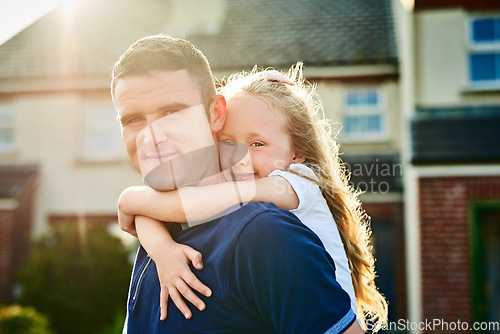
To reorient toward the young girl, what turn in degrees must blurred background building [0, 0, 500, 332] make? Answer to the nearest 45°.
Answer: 0° — it already faces them

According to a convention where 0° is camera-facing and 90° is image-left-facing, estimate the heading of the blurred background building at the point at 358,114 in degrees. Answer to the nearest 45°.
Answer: approximately 0°

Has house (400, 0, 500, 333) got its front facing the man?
yes

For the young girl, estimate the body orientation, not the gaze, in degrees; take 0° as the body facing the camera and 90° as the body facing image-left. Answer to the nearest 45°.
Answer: approximately 45°

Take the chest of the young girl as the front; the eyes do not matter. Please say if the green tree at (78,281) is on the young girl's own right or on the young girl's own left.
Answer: on the young girl's own right

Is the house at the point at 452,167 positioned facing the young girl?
yes

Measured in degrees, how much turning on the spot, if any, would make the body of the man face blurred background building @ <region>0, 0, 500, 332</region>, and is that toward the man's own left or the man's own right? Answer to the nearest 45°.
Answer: approximately 135° to the man's own right
